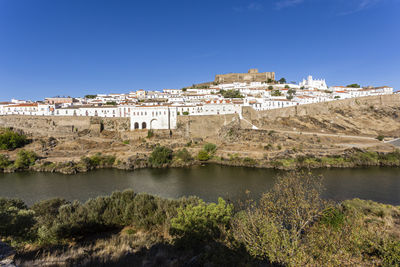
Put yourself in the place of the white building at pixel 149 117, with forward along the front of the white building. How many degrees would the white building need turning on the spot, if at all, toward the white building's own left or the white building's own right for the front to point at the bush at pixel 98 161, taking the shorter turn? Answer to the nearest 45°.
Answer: approximately 45° to the white building's own right

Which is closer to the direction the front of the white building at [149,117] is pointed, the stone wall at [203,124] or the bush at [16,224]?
the bush

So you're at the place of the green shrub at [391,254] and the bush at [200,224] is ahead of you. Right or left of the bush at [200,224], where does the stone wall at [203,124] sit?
right

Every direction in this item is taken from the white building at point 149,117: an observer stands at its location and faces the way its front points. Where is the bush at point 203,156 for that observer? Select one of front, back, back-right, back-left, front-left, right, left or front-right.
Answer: front-left

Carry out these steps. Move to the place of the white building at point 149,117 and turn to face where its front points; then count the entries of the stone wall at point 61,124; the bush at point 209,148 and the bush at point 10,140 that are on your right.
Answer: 2

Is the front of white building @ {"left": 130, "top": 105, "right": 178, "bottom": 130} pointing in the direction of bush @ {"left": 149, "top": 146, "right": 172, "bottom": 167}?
yes

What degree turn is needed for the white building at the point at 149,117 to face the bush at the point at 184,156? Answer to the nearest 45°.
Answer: approximately 45° to its left

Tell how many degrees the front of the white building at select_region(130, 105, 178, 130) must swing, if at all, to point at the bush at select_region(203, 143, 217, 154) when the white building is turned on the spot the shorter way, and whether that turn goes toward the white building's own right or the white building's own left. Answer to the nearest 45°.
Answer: approximately 45° to the white building's own left

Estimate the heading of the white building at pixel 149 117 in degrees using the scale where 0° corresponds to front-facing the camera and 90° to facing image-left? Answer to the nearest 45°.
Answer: approximately 0°

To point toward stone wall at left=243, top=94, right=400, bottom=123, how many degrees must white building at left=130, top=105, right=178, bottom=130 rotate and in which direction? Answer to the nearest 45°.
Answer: approximately 90° to its left

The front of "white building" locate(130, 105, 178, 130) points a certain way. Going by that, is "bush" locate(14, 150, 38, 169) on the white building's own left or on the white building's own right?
on the white building's own right

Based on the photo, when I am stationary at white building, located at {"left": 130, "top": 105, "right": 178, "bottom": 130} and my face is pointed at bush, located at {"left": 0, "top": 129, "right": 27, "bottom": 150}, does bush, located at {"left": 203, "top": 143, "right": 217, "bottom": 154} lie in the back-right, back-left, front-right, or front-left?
back-left

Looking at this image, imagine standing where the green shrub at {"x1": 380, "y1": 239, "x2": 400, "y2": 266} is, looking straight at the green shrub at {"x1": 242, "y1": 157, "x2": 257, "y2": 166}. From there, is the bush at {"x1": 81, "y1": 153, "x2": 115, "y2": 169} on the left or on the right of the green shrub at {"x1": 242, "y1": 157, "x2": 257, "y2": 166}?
left

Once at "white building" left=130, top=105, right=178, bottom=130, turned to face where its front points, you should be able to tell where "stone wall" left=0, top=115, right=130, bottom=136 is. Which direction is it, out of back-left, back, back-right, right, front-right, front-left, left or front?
right

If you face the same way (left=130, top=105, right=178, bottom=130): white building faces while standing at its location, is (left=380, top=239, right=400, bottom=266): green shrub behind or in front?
in front

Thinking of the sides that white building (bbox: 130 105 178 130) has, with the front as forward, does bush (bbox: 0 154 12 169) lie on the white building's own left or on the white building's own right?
on the white building's own right

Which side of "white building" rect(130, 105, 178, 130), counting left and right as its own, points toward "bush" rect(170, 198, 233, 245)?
front
